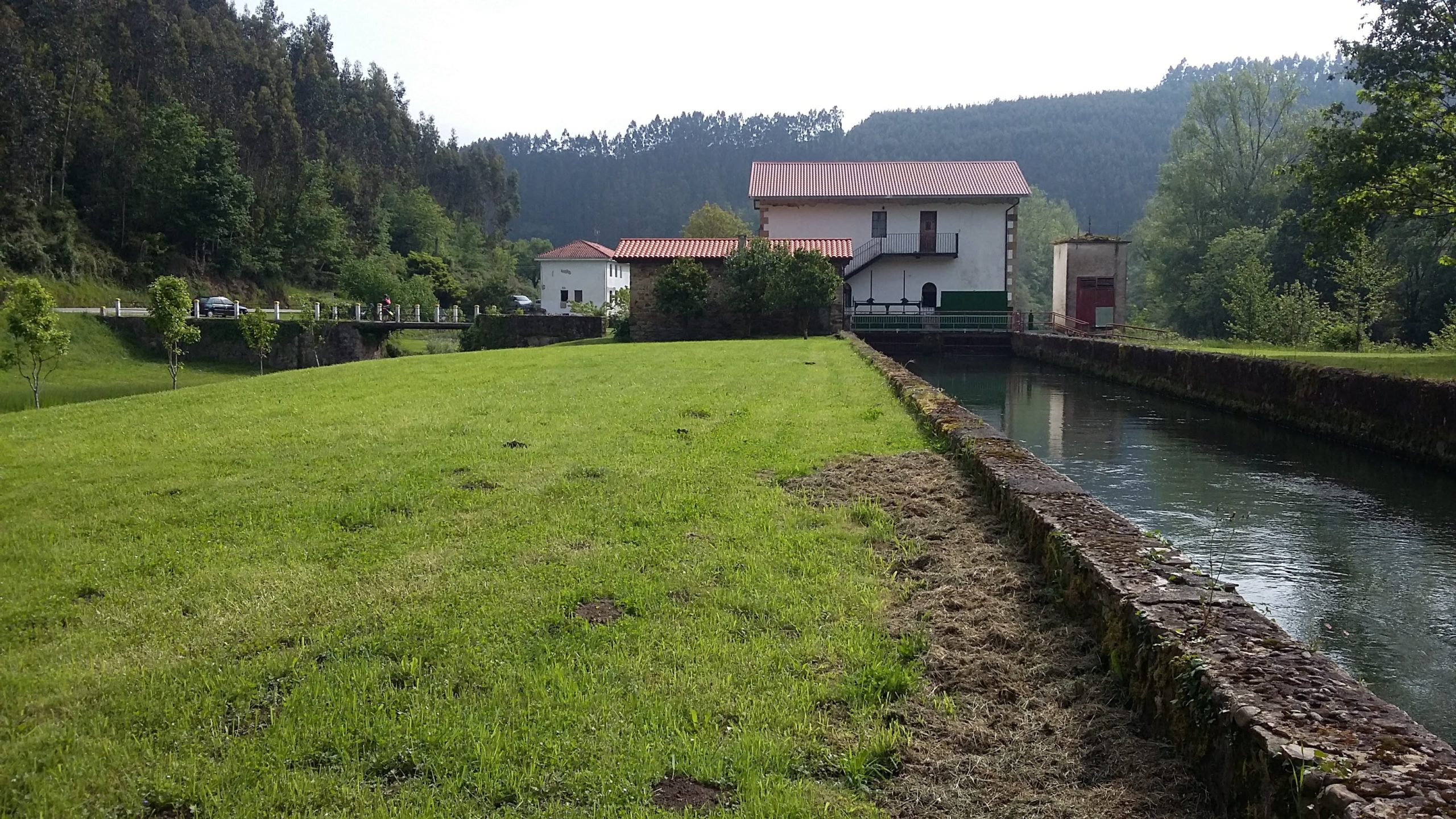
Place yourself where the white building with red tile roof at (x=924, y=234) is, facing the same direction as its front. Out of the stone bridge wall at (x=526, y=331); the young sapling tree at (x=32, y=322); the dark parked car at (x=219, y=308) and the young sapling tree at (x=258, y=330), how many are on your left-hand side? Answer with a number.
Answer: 0

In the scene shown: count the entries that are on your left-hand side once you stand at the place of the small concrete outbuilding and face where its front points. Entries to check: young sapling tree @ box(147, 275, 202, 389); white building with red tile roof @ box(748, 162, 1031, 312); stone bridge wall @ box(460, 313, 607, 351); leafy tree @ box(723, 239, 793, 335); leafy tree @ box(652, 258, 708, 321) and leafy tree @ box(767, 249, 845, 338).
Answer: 0

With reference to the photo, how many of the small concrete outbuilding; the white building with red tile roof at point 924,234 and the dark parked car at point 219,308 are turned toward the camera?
2

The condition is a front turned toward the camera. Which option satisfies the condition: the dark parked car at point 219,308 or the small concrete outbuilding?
the small concrete outbuilding

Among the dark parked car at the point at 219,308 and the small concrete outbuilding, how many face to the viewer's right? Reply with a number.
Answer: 1

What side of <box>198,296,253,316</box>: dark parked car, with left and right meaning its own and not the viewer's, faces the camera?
right

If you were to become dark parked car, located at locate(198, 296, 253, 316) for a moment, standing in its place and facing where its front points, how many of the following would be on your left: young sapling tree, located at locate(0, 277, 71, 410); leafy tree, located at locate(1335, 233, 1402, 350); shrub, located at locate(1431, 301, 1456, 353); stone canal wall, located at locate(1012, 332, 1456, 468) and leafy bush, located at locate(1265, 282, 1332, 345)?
0

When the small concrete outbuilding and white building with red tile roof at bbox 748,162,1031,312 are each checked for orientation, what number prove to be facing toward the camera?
2

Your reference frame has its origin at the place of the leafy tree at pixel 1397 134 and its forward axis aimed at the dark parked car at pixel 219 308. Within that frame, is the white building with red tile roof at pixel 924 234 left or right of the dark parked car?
right

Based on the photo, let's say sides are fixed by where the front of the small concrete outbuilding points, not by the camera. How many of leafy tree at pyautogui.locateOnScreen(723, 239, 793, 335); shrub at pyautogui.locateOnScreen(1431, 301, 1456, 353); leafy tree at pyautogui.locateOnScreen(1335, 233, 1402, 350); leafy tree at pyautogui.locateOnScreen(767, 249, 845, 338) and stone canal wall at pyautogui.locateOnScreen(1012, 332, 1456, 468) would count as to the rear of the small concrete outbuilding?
0

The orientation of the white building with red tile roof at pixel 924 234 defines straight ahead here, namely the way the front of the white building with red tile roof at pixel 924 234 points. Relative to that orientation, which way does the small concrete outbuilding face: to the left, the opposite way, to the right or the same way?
the same way

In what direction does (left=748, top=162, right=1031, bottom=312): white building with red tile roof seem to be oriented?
toward the camera

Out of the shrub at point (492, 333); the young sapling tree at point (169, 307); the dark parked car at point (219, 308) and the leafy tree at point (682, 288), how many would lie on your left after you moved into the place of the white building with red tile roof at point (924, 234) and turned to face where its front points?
0

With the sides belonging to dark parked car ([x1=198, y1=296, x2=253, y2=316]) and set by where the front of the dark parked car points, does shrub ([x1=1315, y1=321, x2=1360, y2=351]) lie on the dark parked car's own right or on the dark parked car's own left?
on the dark parked car's own right

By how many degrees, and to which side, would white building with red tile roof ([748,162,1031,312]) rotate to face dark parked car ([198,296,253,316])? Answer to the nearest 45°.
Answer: approximately 90° to its right

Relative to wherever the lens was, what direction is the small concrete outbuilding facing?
facing the viewer
